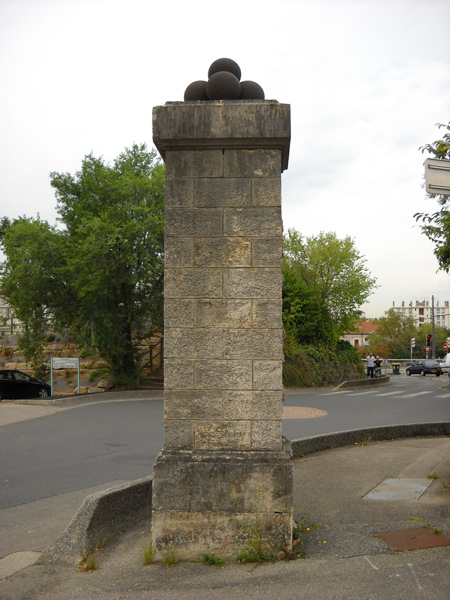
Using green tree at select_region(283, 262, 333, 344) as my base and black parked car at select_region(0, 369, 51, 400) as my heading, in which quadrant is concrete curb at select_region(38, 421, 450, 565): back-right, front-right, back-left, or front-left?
front-left

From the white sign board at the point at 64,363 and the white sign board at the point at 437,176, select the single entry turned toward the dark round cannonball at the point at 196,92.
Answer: the white sign board at the point at 64,363

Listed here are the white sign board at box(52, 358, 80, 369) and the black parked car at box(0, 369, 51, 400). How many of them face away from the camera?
0

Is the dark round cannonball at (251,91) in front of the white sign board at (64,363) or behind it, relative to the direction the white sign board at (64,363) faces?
in front

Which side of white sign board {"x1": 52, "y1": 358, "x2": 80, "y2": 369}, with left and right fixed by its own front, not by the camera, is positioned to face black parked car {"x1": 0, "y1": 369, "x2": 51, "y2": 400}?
right

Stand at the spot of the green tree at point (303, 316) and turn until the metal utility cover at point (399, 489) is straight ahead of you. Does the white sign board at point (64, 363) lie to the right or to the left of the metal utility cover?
right

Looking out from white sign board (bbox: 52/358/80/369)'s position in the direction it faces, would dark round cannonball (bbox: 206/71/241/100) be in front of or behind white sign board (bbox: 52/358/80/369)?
in front

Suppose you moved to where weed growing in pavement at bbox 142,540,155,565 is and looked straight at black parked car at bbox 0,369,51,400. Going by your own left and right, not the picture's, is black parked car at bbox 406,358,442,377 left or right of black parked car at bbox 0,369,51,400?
right

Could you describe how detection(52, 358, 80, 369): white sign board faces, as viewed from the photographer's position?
facing the viewer
